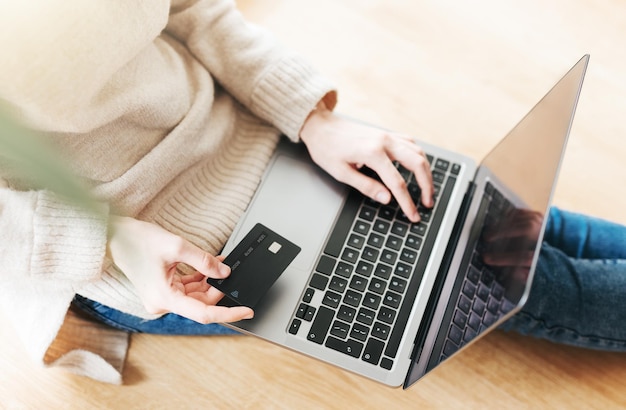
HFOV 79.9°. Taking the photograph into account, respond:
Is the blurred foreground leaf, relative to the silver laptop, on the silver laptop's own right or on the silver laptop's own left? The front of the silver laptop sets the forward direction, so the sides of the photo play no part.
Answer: on the silver laptop's own left

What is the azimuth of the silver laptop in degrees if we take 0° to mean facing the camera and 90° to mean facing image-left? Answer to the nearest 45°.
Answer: approximately 90°
